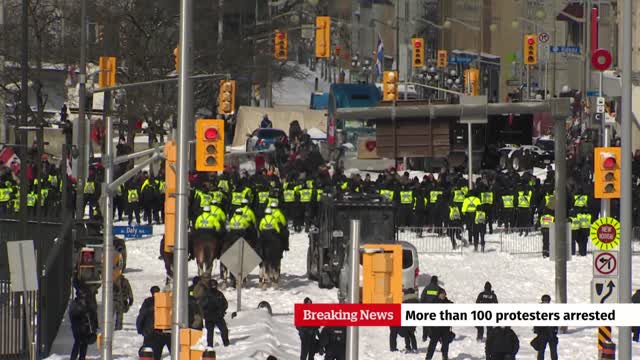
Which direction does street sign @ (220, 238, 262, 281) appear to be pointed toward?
away from the camera

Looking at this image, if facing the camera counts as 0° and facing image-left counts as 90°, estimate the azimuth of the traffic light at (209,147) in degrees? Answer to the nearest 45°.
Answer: approximately 0°

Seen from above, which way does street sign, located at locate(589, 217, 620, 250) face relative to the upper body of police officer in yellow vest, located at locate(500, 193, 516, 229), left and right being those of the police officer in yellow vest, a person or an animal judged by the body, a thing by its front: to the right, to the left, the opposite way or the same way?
the opposite way

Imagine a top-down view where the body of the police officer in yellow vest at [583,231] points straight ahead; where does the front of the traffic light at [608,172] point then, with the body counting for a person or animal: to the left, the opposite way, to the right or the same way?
the opposite way

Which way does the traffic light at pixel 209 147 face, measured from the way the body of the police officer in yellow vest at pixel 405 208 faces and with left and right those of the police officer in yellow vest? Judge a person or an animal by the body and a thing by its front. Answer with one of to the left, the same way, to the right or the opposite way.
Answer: the opposite way

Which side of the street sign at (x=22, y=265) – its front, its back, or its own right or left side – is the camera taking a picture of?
back

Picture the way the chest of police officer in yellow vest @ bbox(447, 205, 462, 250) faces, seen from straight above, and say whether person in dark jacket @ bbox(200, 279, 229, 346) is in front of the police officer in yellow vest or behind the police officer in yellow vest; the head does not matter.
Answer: behind

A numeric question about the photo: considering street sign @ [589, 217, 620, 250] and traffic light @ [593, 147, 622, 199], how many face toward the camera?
2
